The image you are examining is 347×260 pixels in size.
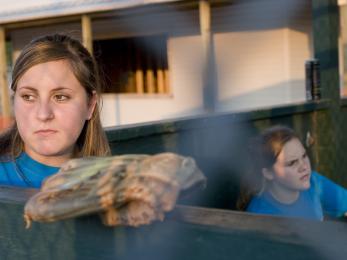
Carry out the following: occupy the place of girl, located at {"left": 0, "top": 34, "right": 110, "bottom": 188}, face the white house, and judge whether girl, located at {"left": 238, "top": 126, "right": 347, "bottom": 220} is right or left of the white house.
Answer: right

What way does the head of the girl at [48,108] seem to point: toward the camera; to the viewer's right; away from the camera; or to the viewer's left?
toward the camera

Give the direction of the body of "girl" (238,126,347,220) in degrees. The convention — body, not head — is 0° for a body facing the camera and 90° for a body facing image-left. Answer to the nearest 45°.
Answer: approximately 315°

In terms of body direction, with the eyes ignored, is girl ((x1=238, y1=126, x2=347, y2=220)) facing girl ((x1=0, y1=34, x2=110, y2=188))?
no

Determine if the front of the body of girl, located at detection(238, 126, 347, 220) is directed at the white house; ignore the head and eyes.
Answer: no

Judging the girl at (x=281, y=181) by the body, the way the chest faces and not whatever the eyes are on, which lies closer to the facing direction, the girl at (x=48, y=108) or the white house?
the girl
